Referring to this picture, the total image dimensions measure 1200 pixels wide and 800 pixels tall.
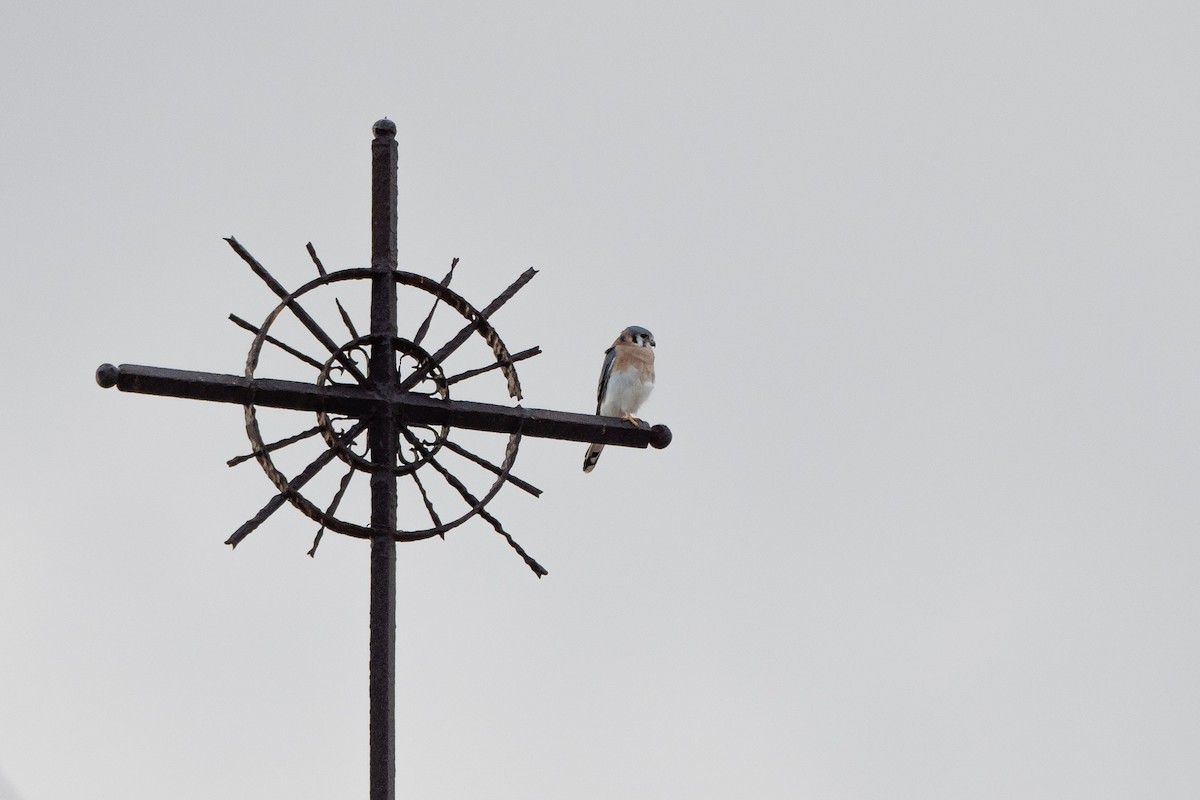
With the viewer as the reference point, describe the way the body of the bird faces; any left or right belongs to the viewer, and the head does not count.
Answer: facing the viewer and to the right of the viewer
